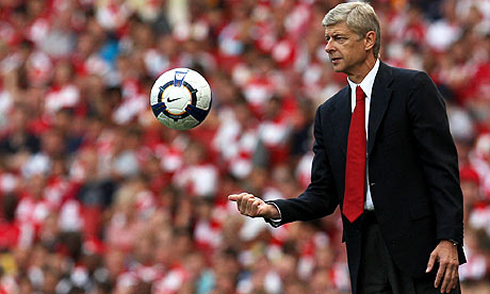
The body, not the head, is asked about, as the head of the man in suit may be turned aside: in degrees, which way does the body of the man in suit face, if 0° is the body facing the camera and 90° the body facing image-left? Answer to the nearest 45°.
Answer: approximately 45°

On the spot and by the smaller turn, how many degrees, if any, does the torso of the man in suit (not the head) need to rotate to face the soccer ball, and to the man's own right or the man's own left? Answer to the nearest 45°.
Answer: approximately 45° to the man's own right
